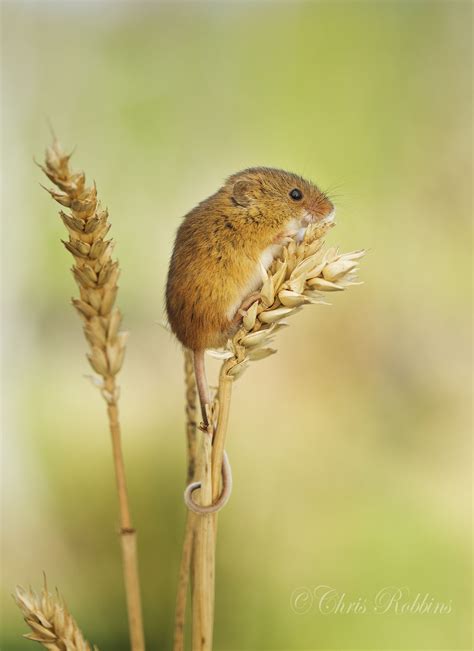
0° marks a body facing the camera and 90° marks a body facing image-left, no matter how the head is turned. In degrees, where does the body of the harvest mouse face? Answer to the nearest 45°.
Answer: approximately 270°
